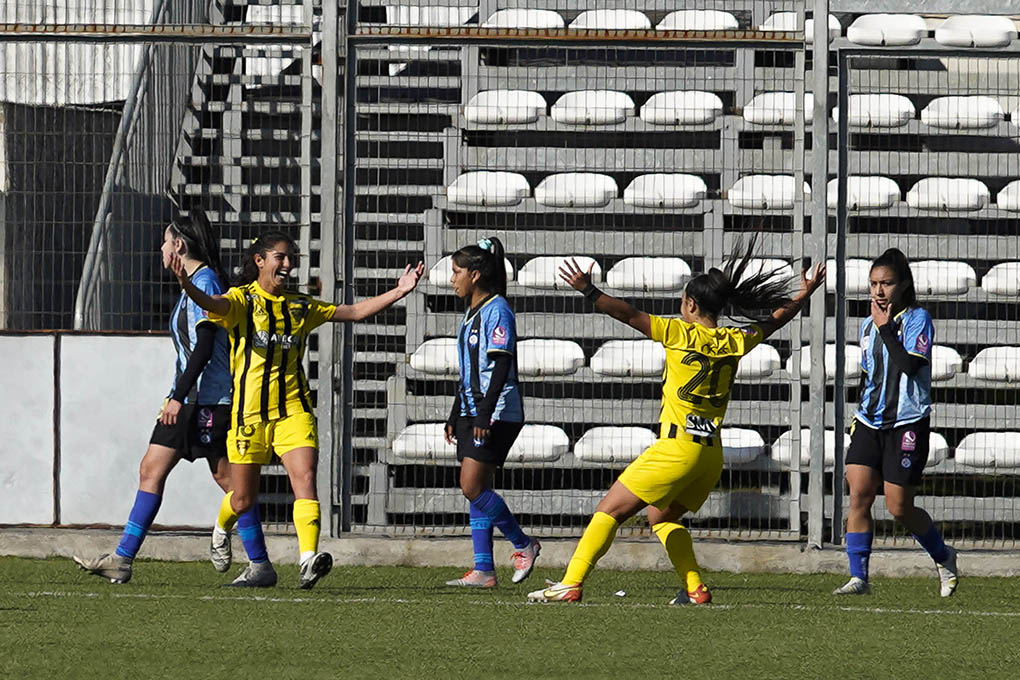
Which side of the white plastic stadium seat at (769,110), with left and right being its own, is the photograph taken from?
front

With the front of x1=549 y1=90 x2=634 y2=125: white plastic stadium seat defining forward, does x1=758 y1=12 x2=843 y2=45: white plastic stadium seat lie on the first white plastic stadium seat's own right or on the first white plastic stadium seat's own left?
on the first white plastic stadium seat's own left

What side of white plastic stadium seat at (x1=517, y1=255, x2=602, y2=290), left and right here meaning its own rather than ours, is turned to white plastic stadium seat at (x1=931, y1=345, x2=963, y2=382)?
left

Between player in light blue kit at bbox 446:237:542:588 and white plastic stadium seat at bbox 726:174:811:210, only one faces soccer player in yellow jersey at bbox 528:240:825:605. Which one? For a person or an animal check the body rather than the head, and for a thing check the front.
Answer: the white plastic stadium seat

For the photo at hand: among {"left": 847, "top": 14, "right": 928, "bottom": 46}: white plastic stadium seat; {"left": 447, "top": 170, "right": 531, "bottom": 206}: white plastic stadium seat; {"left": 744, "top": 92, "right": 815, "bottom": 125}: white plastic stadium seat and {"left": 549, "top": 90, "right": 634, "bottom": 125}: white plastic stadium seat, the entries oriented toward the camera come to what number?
4

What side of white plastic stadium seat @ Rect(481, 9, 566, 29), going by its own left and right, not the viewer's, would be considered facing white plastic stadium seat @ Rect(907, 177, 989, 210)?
left

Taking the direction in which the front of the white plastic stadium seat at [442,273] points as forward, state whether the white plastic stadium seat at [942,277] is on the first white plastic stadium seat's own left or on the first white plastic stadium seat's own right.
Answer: on the first white plastic stadium seat's own left

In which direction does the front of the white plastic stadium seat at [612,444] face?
toward the camera

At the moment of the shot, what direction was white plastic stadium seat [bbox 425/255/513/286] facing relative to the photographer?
facing the viewer

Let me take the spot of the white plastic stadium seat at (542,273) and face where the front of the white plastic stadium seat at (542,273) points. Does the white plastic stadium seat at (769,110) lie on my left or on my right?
on my left

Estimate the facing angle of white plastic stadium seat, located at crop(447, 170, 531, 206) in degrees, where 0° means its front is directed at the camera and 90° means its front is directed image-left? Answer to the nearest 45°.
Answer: approximately 0°

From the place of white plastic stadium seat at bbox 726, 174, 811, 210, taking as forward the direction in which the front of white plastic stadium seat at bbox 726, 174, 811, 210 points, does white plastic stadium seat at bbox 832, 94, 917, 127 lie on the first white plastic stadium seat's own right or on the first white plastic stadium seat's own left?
on the first white plastic stadium seat's own left

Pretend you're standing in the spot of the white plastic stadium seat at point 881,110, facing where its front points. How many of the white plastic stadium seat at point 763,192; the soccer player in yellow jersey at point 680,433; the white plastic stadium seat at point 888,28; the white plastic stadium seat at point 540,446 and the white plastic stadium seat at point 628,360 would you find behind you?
1

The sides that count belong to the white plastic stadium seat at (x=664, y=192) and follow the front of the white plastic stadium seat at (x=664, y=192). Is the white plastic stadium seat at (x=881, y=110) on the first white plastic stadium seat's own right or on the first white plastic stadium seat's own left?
on the first white plastic stadium seat's own left
